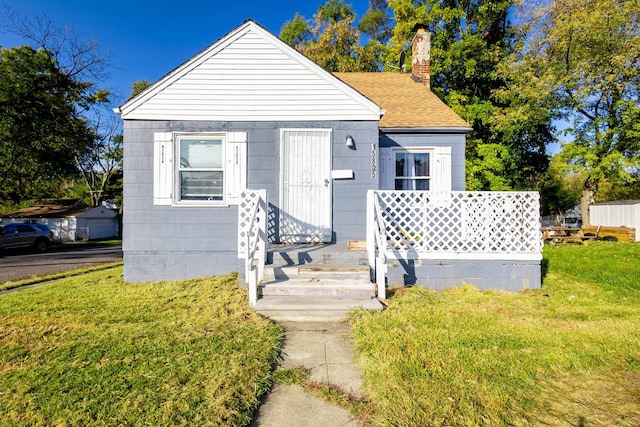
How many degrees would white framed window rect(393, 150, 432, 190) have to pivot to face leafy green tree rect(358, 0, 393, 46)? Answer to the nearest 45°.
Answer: approximately 180°

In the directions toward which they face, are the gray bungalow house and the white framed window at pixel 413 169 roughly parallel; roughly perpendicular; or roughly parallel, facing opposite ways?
roughly parallel

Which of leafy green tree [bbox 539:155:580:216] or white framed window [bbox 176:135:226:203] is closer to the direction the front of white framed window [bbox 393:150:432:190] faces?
the white framed window

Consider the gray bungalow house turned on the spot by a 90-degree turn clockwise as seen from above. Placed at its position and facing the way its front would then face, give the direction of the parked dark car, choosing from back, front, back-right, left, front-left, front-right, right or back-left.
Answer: front-right

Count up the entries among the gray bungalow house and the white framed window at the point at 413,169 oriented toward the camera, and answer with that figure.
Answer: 2

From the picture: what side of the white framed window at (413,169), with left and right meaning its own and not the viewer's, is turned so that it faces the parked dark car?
right

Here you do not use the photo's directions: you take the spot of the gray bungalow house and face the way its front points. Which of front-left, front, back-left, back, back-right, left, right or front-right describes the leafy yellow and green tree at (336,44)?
back

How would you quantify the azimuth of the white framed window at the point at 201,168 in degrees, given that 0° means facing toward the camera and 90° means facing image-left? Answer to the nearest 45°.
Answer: approximately 0°

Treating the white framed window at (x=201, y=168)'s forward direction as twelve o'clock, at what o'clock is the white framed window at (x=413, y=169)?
the white framed window at (x=413, y=169) is roughly at 9 o'clock from the white framed window at (x=201, y=168).

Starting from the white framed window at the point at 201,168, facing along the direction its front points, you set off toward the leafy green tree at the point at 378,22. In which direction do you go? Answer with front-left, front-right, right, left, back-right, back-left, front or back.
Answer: back-left

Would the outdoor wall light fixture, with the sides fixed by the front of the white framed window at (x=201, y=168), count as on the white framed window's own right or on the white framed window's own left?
on the white framed window's own left

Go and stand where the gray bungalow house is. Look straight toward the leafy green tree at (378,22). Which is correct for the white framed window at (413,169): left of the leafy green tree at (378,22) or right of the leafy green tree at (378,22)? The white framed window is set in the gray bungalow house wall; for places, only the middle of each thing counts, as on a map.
right

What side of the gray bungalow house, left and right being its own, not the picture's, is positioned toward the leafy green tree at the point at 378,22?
back

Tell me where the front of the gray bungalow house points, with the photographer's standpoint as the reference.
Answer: facing the viewer

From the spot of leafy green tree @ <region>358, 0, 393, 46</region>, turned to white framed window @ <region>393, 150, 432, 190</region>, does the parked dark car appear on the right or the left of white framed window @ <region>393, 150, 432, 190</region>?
right

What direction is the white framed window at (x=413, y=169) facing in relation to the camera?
toward the camera

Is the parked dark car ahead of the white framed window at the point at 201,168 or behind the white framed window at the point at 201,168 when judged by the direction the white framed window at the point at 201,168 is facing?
behind

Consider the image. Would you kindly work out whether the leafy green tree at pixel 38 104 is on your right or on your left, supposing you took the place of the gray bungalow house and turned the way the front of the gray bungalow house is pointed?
on your right
